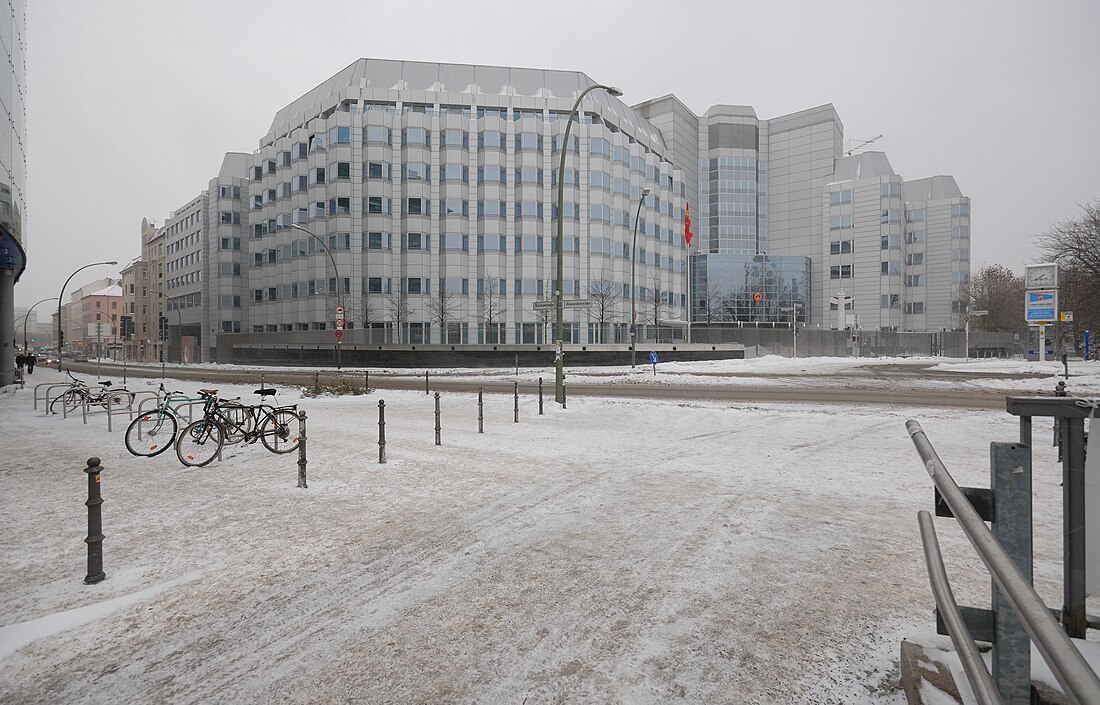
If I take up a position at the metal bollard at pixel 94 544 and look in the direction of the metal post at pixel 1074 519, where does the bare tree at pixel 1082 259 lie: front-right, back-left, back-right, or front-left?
front-left

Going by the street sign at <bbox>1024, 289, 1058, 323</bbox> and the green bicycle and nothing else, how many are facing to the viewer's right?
0

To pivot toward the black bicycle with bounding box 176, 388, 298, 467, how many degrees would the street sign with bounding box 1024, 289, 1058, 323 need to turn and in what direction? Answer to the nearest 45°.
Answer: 0° — it already faces it

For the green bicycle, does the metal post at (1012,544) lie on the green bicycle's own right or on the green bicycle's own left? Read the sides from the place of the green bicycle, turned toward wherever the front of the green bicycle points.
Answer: on the green bicycle's own left

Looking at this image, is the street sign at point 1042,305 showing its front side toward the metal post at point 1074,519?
yes

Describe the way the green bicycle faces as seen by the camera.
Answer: facing the viewer and to the left of the viewer

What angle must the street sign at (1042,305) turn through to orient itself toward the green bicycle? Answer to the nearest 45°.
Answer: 0° — it already faces it

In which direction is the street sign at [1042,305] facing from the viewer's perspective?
toward the camera

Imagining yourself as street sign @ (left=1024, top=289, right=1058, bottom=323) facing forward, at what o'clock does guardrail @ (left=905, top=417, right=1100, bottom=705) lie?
The guardrail is roughly at 12 o'clock from the street sign.

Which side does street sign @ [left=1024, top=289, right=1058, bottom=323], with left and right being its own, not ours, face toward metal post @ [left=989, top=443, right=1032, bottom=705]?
front
